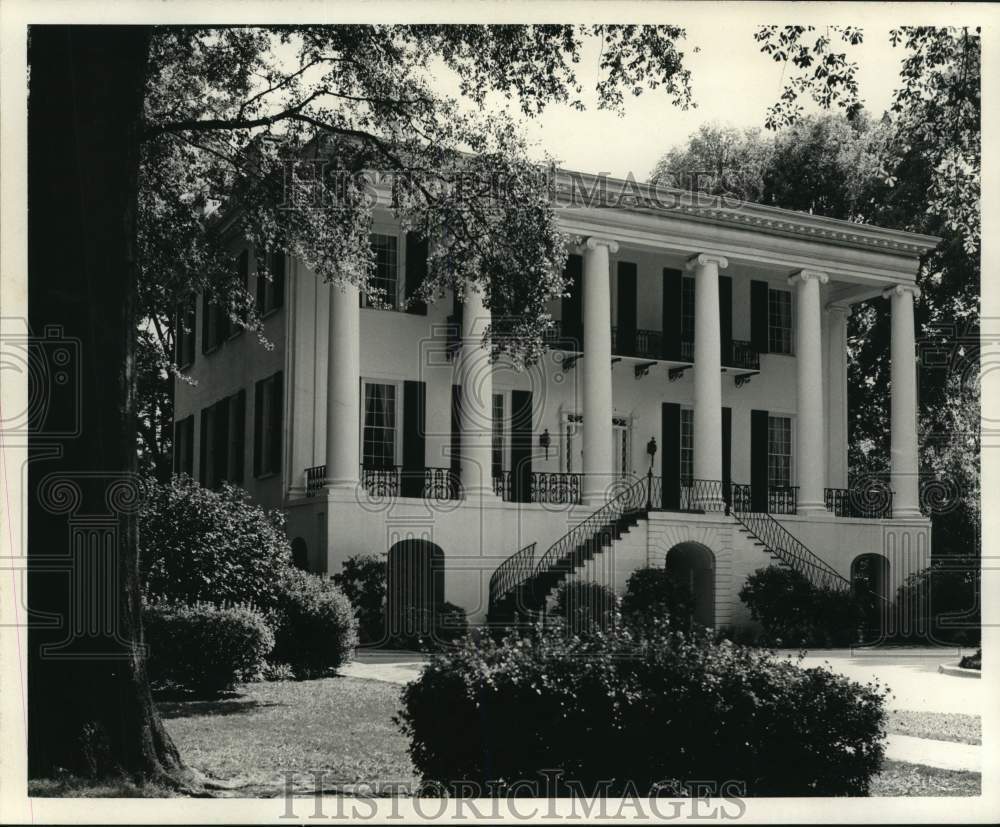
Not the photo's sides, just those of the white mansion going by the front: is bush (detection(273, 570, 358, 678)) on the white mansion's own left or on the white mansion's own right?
on the white mansion's own right

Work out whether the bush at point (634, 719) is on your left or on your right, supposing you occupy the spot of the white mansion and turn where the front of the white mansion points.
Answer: on your right

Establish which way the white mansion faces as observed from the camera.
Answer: facing the viewer and to the right of the viewer

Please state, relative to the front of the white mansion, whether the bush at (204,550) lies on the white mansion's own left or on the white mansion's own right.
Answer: on the white mansion's own right

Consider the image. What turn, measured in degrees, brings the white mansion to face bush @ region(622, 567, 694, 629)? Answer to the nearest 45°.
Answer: approximately 45° to its right

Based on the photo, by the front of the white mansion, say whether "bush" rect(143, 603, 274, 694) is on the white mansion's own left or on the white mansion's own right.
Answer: on the white mansion's own right
